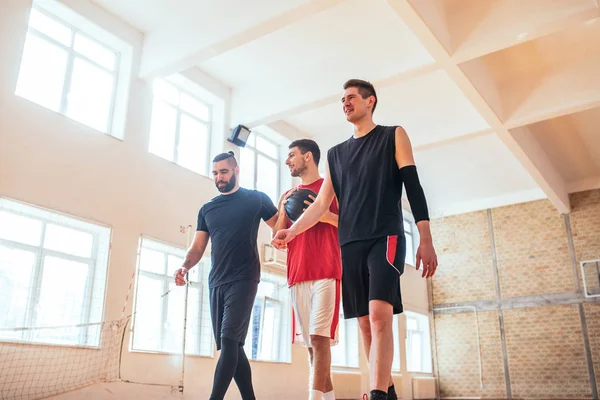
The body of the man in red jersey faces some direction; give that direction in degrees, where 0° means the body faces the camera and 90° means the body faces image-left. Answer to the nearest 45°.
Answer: approximately 45°

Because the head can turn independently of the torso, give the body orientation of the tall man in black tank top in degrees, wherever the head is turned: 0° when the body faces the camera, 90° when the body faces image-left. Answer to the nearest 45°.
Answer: approximately 45°

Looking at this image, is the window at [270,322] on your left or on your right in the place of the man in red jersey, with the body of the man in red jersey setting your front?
on your right

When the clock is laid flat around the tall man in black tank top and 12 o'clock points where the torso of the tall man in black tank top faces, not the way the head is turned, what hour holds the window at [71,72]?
The window is roughly at 3 o'clock from the tall man in black tank top.

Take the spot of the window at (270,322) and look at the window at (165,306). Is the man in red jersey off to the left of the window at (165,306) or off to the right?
left

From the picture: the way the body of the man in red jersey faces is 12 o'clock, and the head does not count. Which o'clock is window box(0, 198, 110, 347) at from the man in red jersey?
The window is roughly at 3 o'clock from the man in red jersey.

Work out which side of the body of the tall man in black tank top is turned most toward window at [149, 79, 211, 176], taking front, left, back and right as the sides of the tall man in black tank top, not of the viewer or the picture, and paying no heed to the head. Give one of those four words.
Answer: right
